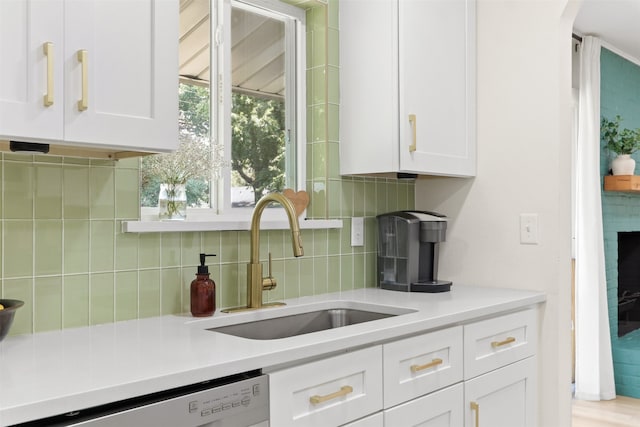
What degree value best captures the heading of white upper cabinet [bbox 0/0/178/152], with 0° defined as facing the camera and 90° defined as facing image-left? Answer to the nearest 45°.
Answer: approximately 315°

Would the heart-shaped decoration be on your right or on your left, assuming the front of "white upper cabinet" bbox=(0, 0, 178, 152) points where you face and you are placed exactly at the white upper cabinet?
on your left

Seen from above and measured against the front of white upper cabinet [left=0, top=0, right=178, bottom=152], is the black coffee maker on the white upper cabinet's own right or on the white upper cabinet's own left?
on the white upper cabinet's own left

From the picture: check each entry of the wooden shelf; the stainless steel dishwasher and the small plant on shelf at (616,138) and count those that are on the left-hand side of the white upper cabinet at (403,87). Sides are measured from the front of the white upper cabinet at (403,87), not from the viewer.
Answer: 2

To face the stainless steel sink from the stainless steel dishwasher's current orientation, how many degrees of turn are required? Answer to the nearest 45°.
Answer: approximately 90° to its left

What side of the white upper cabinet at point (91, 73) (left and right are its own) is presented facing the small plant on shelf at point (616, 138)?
left

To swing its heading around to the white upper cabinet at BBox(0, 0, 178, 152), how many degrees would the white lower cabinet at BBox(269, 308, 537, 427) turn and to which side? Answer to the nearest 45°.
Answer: approximately 90° to its right

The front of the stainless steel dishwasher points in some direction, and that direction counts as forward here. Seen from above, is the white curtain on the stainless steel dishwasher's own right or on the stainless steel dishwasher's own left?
on the stainless steel dishwasher's own left

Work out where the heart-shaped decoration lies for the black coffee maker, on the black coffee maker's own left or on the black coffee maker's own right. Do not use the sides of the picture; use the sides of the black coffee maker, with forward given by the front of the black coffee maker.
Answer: on the black coffee maker's own right

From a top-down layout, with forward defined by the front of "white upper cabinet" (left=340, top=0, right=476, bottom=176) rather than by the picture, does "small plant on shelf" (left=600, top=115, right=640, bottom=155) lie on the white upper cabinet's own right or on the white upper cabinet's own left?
on the white upper cabinet's own left

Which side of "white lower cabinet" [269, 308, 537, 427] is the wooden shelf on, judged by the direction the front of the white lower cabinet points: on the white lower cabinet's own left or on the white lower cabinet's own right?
on the white lower cabinet's own left

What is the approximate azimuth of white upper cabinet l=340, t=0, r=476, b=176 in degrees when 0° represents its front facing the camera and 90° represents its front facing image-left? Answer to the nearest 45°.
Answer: approximately 315°
